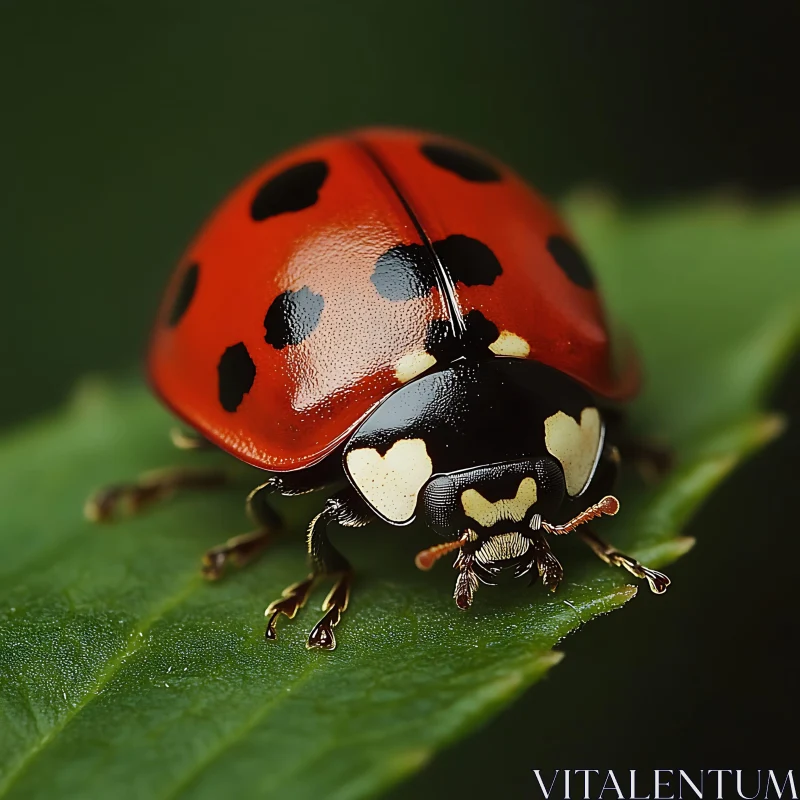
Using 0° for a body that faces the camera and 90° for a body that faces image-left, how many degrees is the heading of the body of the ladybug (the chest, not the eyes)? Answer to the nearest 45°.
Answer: approximately 315°
